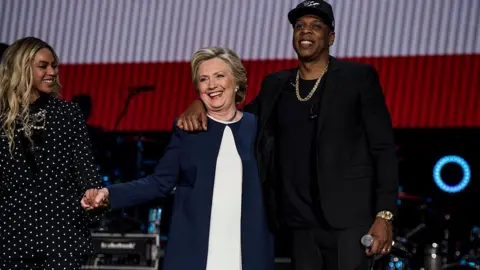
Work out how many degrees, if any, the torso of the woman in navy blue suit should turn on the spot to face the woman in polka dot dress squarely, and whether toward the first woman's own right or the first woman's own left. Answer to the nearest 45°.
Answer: approximately 90° to the first woman's own right

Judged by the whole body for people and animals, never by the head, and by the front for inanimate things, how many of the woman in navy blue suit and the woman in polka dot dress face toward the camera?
2

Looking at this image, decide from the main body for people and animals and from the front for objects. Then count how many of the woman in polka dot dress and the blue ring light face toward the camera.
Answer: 2

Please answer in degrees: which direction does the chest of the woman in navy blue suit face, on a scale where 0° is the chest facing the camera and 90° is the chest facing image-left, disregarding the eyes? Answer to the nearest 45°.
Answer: approximately 0°

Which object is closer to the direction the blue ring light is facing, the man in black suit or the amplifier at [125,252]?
the man in black suit

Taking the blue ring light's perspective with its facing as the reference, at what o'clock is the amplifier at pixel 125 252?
The amplifier is roughly at 2 o'clock from the blue ring light.

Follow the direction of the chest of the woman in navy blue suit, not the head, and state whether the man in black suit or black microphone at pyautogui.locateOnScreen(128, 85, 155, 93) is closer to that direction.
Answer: the man in black suit
